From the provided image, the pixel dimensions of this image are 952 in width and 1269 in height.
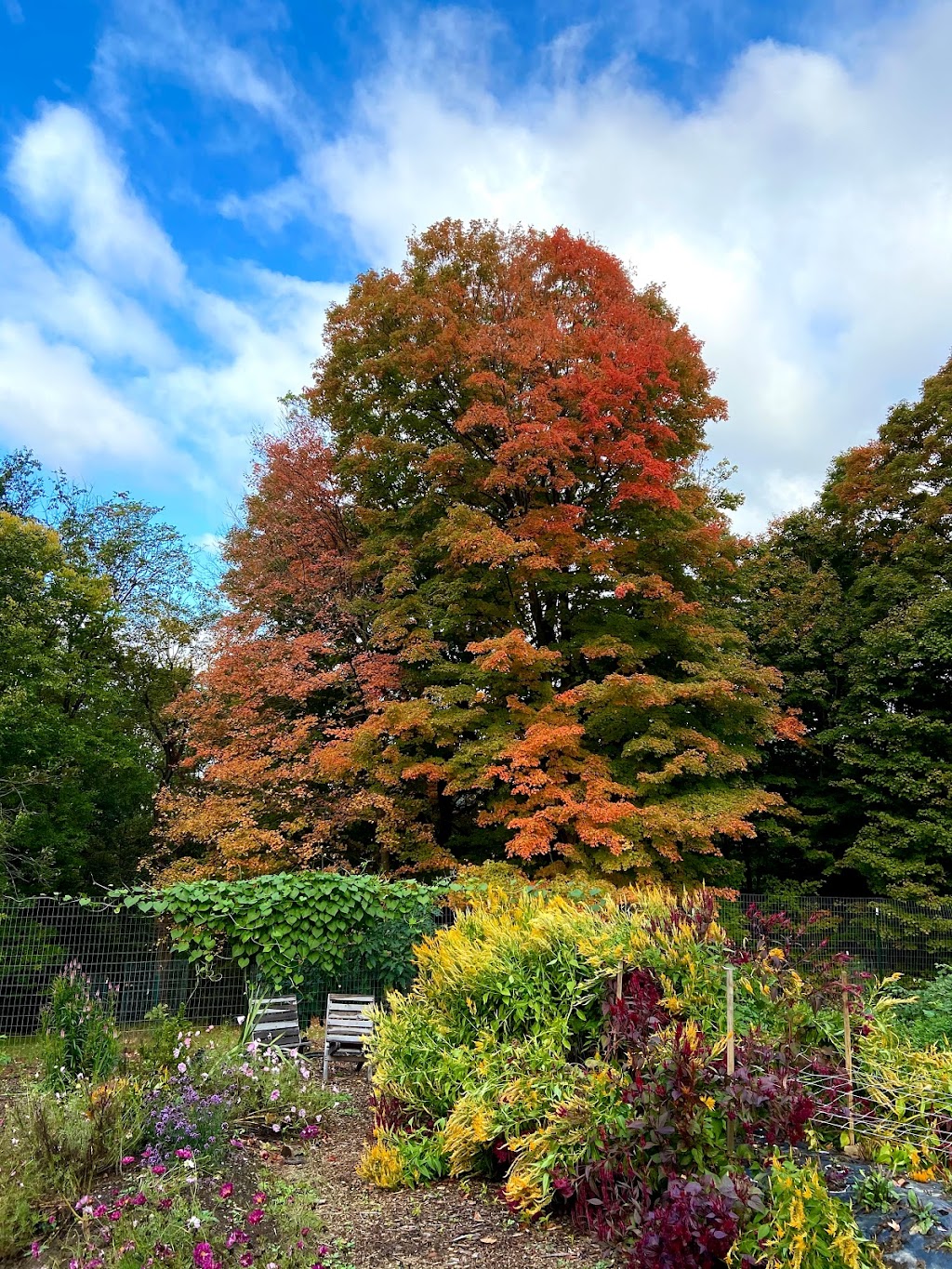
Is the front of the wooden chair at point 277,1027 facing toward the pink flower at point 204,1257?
yes

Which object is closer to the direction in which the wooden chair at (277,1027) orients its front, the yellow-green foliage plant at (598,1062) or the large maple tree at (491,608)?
the yellow-green foliage plant

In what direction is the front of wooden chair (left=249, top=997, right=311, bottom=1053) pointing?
toward the camera

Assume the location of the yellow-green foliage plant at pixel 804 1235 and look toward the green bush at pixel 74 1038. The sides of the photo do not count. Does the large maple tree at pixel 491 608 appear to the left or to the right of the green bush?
right

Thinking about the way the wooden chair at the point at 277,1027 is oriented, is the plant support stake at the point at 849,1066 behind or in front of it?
in front

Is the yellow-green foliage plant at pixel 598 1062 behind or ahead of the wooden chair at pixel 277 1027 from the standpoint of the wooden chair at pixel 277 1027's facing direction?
ahead

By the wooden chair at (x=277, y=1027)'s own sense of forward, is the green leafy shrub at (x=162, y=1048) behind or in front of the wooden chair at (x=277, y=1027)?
in front

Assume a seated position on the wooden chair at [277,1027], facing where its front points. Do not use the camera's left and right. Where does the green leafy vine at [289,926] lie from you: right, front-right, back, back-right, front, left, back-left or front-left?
back

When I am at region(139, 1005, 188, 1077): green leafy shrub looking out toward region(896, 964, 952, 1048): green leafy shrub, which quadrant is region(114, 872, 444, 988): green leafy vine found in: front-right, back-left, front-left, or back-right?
front-left

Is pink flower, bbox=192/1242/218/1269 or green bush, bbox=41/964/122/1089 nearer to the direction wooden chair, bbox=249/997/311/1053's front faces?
the pink flower
